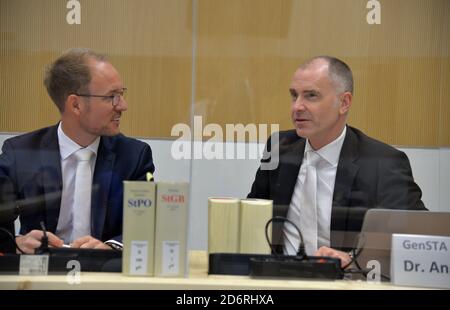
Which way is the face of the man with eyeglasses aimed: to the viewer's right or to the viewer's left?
to the viewer's right

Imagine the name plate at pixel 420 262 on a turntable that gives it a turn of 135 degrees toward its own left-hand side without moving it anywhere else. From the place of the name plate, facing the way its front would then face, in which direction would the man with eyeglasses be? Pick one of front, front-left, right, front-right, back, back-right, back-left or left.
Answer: back-left

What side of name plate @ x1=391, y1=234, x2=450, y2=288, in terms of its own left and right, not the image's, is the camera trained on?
front

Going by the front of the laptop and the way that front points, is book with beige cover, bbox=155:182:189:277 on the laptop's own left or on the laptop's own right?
on the laptop's own left

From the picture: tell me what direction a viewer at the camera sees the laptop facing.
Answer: facing away from the viewer

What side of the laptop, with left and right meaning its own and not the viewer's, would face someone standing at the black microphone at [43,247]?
left

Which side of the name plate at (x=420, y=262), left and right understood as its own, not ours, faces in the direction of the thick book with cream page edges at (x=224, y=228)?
right

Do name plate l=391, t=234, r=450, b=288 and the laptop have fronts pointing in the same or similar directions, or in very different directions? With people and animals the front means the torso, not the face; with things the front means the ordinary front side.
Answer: very different directions
